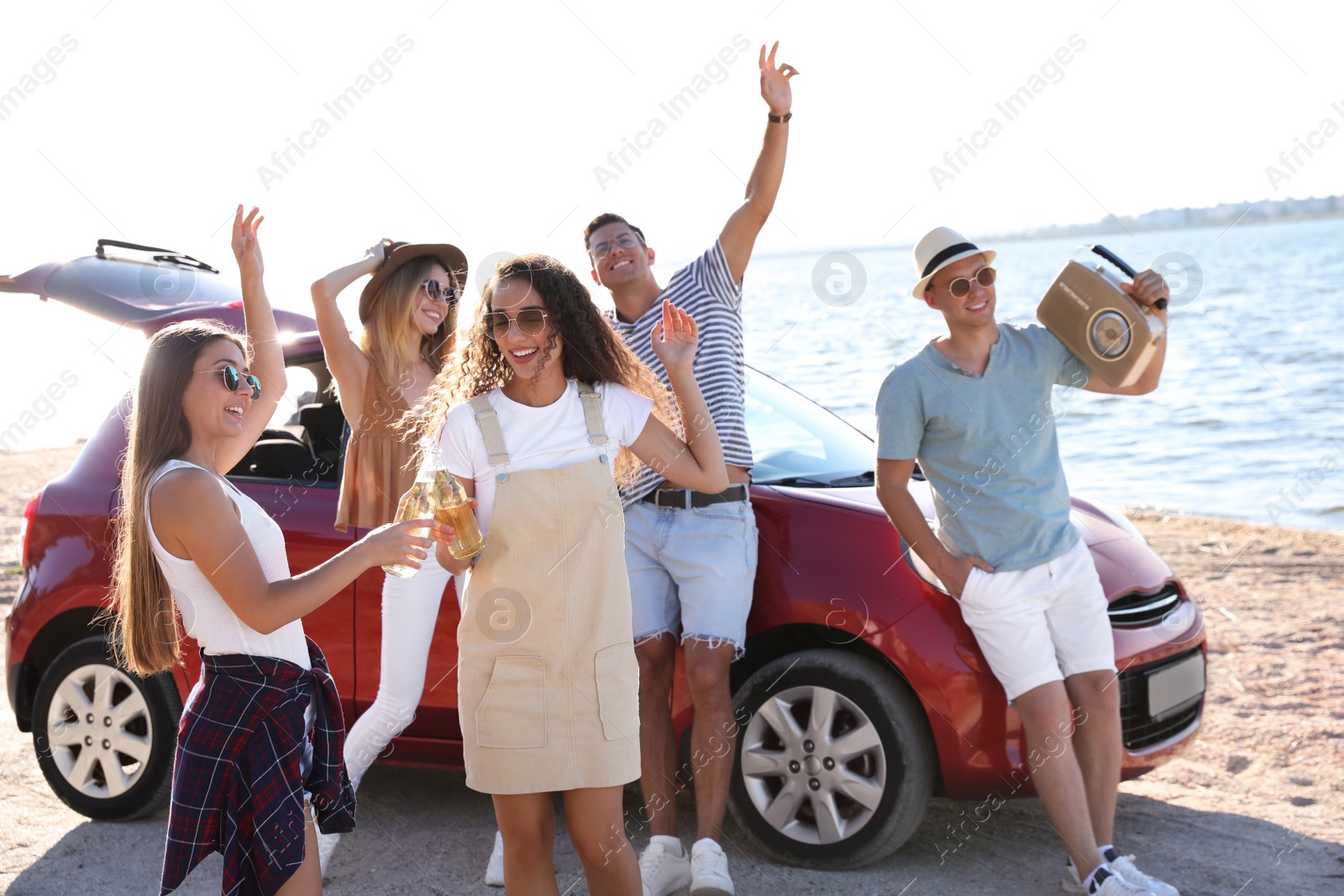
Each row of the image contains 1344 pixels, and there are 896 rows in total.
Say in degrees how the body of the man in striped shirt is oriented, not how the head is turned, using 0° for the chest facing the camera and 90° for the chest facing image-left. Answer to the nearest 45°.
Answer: approximately 0°

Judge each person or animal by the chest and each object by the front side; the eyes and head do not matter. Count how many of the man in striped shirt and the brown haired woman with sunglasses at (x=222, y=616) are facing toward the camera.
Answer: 1

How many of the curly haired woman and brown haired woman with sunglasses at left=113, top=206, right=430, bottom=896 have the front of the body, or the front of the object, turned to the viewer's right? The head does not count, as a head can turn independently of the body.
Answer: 1

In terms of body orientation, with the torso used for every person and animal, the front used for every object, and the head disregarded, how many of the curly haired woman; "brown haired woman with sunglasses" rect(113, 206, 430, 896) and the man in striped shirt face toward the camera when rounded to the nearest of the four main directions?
2

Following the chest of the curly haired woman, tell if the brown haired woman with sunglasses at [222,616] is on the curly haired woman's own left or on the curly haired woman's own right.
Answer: on the curly haired woman's own right

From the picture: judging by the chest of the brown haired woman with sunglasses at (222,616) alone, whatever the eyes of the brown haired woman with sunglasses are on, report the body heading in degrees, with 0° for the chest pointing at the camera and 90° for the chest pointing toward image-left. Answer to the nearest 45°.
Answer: approximately 270°

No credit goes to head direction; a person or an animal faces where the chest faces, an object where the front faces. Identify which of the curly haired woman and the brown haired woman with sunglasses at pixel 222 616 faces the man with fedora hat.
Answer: the brown haired woman with sunglasses

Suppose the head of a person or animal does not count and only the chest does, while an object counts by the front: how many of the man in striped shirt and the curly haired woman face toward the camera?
2
